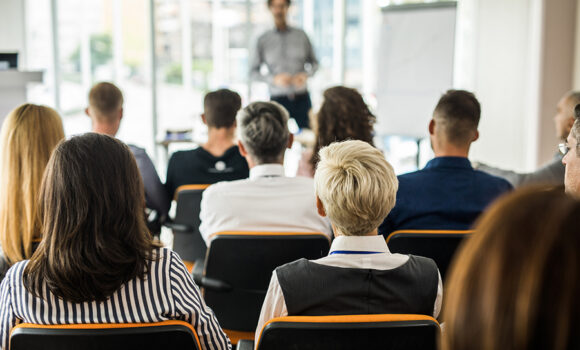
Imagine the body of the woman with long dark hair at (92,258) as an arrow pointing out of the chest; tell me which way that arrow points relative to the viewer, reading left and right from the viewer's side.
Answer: facing away from the viewer

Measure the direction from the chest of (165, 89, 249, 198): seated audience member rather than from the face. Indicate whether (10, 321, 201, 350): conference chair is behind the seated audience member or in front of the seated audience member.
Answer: behind

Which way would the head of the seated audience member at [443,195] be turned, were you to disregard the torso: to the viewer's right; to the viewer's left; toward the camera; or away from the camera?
away from the camera

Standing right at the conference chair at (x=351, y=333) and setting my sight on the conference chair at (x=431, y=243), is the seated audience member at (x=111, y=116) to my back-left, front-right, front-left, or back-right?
front-left

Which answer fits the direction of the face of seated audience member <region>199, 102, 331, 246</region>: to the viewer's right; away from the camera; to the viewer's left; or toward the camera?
away from the camera

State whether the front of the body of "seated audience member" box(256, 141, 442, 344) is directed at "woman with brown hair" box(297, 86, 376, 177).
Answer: yes

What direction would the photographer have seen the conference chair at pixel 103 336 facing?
facing away from the viewer

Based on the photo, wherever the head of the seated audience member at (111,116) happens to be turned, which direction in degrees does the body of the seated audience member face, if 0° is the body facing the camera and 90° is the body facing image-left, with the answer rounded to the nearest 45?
approximately 180°

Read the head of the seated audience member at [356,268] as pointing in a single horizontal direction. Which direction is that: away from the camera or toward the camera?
away from the camera

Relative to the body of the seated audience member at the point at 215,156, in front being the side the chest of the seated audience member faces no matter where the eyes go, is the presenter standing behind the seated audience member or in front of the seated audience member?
in front

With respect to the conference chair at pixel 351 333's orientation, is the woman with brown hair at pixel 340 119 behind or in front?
in front

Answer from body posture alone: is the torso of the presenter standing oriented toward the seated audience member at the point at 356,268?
yes

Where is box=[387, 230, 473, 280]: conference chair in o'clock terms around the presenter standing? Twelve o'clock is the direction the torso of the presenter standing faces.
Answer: The conference chair is roughly at 12 o'clock from the presenter standing.

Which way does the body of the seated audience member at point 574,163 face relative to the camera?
to the viewer's left

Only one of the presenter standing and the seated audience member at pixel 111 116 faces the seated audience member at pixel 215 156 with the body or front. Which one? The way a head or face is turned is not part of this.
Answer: the presenter standing

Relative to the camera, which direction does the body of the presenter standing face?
toward the camera

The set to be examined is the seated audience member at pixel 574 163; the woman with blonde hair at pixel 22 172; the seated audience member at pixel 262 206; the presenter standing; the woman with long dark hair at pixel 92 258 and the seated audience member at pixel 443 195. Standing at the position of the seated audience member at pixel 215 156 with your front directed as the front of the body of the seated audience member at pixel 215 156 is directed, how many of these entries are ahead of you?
1

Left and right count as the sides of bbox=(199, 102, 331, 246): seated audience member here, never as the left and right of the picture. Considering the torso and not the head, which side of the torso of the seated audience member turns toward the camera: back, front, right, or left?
back

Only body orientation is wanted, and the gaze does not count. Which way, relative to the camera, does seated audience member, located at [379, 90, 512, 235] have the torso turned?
away from the camera

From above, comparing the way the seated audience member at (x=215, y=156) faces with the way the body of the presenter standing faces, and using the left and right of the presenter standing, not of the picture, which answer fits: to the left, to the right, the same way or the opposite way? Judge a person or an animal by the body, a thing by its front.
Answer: the opposite way
